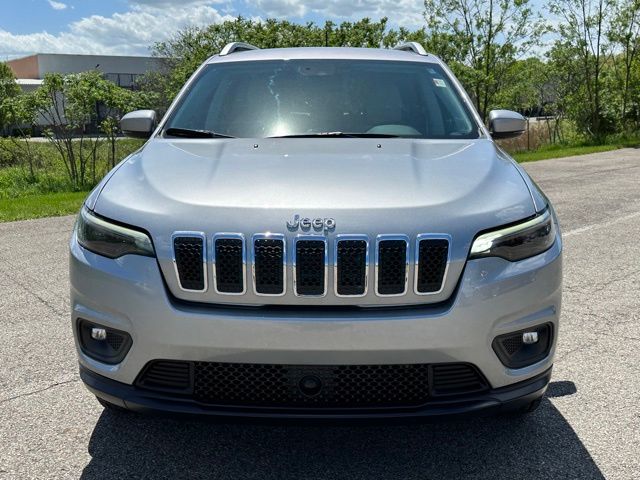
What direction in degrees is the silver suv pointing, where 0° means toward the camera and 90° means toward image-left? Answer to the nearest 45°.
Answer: approximately 0°

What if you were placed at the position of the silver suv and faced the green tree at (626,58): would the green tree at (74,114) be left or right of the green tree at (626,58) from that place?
left

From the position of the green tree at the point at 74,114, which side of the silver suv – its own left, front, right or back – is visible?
back

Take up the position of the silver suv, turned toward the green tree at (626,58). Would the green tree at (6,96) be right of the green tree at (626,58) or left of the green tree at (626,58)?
left

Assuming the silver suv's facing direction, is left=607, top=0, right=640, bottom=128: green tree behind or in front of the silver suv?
behind

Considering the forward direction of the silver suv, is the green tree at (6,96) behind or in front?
behind
